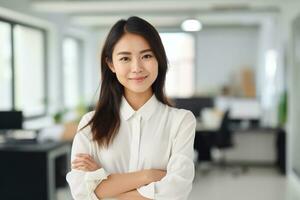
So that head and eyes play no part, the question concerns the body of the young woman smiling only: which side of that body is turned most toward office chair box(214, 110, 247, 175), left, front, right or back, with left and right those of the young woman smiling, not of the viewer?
back

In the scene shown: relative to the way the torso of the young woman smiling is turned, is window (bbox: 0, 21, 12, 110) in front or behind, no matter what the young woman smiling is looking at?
behind

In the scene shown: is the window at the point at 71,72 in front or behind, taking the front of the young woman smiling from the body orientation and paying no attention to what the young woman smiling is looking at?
behind

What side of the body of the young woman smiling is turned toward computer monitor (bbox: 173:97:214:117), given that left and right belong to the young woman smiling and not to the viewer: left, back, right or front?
back

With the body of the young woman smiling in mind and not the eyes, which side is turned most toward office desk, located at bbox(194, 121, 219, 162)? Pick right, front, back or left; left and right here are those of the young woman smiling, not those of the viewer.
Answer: back

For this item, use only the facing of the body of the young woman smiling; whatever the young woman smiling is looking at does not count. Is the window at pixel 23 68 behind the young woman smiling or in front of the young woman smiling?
behind

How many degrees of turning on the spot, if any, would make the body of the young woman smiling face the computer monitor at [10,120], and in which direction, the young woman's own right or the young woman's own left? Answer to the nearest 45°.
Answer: approximately 135° to the young woman's own right

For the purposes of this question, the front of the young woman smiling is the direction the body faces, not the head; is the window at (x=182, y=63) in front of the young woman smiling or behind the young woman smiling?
behind

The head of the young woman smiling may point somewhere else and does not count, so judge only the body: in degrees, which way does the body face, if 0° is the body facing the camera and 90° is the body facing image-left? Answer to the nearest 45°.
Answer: approximately 0°
